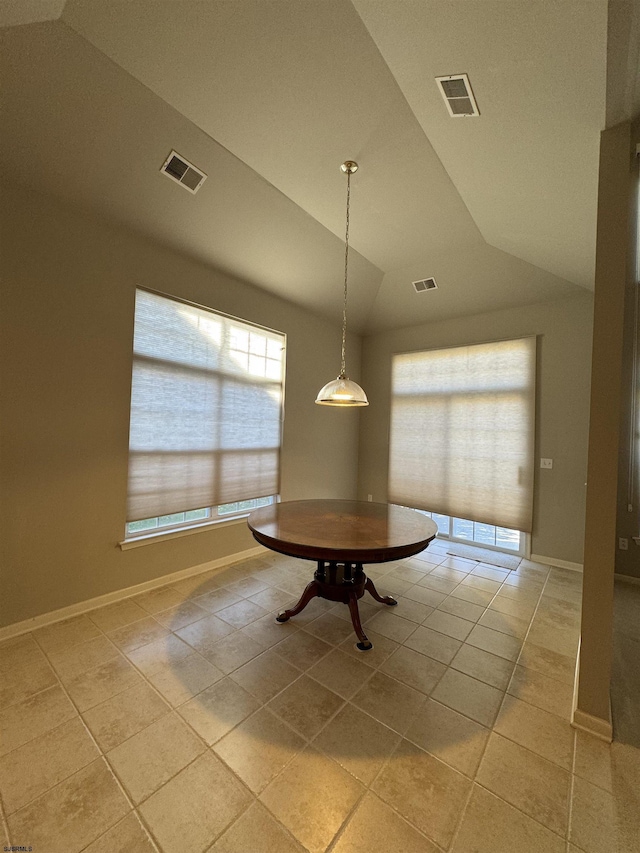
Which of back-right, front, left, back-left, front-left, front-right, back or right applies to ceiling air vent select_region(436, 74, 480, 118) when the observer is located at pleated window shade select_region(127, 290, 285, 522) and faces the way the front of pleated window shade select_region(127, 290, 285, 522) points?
front

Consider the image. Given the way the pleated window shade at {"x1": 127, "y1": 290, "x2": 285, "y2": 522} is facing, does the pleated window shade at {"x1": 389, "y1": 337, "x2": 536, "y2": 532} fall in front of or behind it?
in front

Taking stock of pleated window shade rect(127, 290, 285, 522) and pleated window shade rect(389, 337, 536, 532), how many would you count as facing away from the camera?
0

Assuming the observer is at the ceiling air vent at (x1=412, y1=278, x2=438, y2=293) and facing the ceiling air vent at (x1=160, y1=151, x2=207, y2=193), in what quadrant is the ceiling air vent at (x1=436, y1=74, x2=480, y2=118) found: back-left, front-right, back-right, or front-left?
front-left

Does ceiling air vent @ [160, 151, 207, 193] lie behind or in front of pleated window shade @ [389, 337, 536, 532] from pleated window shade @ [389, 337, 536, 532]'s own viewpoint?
in front

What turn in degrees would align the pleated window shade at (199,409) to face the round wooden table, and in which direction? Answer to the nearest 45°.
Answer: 0° — it already faces it

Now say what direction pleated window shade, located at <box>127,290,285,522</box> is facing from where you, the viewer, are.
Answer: facing the viewer and to the right of the viewer

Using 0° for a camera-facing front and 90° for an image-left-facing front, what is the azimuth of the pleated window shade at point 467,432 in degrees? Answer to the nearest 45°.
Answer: approximately 45°
